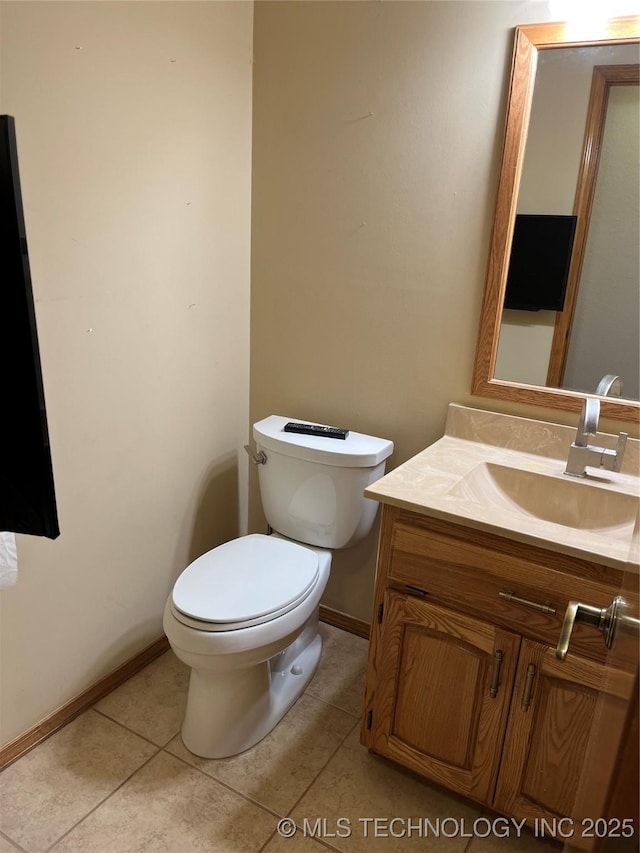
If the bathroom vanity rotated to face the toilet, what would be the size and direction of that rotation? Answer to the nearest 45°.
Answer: approximately 45° to its right

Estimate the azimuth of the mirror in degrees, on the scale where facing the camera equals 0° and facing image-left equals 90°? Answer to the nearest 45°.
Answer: approximately 45°

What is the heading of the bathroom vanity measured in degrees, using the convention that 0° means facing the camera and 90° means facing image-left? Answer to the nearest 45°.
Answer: approximately 45°

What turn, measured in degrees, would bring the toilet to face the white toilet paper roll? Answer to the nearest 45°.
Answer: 0° — it already faces it

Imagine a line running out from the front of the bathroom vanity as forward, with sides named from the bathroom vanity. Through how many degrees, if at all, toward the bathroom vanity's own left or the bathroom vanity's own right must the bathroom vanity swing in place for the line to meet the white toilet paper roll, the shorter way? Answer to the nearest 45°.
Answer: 0° — it already faces it
